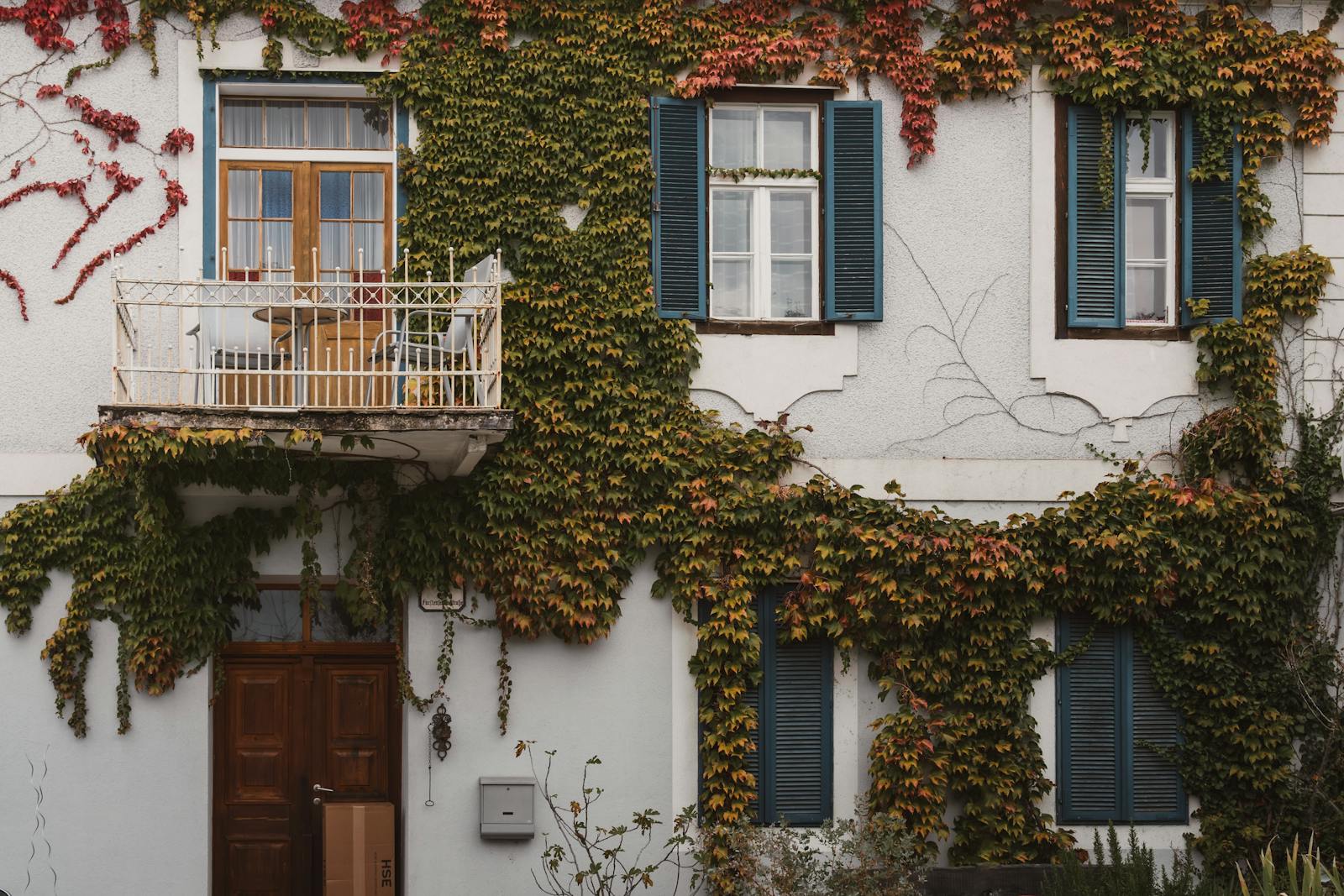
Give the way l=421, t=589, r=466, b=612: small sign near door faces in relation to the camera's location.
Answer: facing the viewer

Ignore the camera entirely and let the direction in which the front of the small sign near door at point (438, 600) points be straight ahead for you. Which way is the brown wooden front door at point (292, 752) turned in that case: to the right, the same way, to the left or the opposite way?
the same way

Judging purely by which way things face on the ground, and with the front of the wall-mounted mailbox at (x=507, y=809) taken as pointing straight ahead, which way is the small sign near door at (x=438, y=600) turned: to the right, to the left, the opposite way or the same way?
the same way

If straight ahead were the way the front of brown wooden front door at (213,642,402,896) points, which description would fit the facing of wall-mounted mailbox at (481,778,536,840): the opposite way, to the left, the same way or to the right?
the same way

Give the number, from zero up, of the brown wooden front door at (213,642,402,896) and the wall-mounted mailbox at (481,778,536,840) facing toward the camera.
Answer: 2

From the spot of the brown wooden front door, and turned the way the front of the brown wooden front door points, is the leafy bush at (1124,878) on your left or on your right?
on your left

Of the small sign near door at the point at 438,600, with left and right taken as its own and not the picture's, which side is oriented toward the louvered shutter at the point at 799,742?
left

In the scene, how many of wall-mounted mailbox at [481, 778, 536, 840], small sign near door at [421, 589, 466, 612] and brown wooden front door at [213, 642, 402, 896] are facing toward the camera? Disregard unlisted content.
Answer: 3

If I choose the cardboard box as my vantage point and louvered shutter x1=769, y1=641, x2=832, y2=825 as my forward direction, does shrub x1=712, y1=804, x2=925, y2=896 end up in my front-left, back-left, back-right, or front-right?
front-right

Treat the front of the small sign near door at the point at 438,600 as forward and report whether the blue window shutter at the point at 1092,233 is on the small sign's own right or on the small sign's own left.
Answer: on the small sign's own left

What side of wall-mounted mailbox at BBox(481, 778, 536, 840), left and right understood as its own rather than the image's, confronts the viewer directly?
front
